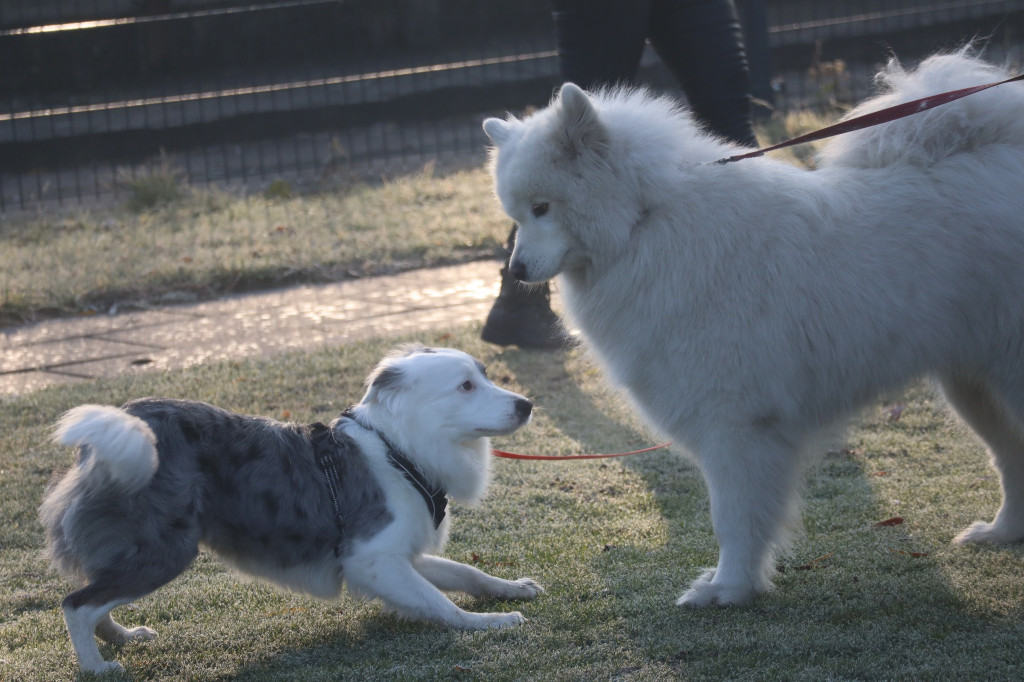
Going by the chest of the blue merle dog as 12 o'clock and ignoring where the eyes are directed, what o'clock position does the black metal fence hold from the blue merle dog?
The black metal fence is roughly at 9 o'clock from the blue merle dog.

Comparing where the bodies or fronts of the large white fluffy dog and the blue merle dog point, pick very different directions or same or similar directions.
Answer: very different directions

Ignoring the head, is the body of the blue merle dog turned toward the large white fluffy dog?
yes

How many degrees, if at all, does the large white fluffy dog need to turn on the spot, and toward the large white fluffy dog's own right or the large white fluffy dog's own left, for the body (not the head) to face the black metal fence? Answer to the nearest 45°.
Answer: approximately 45° to the large white fluffy dog's own right

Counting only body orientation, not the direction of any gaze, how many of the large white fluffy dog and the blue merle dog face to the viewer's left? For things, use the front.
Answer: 1

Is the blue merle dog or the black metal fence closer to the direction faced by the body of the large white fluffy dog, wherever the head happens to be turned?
the blue merle dog

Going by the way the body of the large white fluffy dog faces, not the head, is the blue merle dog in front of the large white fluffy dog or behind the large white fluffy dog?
in front

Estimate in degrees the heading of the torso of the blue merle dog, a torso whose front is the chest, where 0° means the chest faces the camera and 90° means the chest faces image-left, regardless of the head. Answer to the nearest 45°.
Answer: approximately 270°

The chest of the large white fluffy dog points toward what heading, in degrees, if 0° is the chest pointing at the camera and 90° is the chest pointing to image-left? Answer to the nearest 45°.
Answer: approximately 90°
